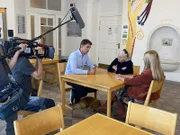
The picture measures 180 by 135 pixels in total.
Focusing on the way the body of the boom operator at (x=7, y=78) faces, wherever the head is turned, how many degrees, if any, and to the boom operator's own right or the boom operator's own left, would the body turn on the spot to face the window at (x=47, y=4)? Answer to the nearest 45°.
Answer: approximately 90° to the boom operator's own left

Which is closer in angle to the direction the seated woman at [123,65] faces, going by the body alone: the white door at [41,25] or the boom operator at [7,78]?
the boom operator

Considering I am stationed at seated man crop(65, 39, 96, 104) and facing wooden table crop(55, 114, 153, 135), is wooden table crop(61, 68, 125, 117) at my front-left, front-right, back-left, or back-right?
front-left

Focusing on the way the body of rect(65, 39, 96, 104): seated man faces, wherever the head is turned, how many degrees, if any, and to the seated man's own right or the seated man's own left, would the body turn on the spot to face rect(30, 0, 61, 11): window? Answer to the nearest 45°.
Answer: approximately 135° to the seated man's own left

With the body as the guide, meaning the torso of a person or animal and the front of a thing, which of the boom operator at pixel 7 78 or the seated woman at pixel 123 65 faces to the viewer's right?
the boom operator

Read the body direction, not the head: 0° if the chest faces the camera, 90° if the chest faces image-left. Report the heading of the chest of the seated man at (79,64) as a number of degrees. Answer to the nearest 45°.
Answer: approximately 315°

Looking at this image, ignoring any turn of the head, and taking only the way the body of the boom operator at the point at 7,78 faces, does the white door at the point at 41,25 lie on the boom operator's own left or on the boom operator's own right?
on the boom operator's own left

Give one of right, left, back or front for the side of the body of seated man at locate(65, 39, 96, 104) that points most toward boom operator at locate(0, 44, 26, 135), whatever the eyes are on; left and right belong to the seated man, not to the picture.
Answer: right

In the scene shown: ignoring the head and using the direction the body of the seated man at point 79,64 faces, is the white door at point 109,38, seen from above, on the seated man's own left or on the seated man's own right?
on the seated man's own left

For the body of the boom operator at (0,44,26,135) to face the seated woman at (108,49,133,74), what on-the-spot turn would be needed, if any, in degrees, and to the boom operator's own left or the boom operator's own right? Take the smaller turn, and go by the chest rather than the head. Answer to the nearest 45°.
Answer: approximately 45° to the boom operator's own left

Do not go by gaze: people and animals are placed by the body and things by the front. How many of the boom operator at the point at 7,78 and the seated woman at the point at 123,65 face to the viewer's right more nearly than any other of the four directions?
1

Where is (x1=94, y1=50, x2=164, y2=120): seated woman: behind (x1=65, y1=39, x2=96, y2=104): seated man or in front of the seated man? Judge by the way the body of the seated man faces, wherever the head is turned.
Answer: in front

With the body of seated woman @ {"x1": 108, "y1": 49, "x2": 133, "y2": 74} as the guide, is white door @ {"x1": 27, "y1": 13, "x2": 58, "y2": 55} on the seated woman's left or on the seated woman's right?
on the seated woman's right

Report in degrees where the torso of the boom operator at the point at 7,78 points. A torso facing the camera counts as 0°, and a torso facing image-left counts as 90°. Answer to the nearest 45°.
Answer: approximately 270°

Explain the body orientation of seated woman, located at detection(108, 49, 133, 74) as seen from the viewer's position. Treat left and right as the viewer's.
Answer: facing the viewer and to the left of the viewer
